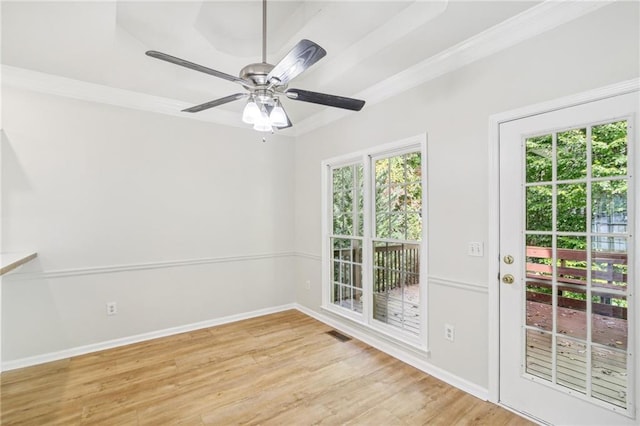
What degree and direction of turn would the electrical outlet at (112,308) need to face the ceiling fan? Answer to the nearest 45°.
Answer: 0° — it already faces it

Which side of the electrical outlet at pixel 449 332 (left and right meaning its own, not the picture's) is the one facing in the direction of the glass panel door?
left

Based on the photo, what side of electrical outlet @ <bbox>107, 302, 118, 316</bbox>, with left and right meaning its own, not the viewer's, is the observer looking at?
front

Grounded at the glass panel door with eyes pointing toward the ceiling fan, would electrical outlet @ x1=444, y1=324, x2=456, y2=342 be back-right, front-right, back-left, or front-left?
front-right

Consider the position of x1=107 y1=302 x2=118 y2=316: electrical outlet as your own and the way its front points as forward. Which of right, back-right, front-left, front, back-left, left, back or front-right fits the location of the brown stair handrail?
front-right

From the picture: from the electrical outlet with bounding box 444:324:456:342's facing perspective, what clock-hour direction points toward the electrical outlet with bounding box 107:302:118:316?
the electrical outlet with bounding box 107:302:118:316 is roughly at 1 o'clock from the electrical outlet with bounding box 444:324:456:342.

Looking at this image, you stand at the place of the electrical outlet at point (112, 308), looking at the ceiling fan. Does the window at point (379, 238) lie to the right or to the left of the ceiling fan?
left

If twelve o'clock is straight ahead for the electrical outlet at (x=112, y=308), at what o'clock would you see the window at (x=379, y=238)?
The window is roughly at 10 o'clock from the electrical outlet.

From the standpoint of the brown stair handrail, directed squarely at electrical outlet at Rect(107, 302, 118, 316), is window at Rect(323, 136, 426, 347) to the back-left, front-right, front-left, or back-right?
front-right

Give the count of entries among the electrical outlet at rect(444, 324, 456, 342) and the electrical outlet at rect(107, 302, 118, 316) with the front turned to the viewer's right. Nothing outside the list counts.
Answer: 0

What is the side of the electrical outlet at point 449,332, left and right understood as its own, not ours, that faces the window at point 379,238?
right

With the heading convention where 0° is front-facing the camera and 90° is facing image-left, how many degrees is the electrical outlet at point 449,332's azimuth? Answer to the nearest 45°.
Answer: approximately 45°

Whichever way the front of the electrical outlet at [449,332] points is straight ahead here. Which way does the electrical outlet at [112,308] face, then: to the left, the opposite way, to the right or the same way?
to the left
